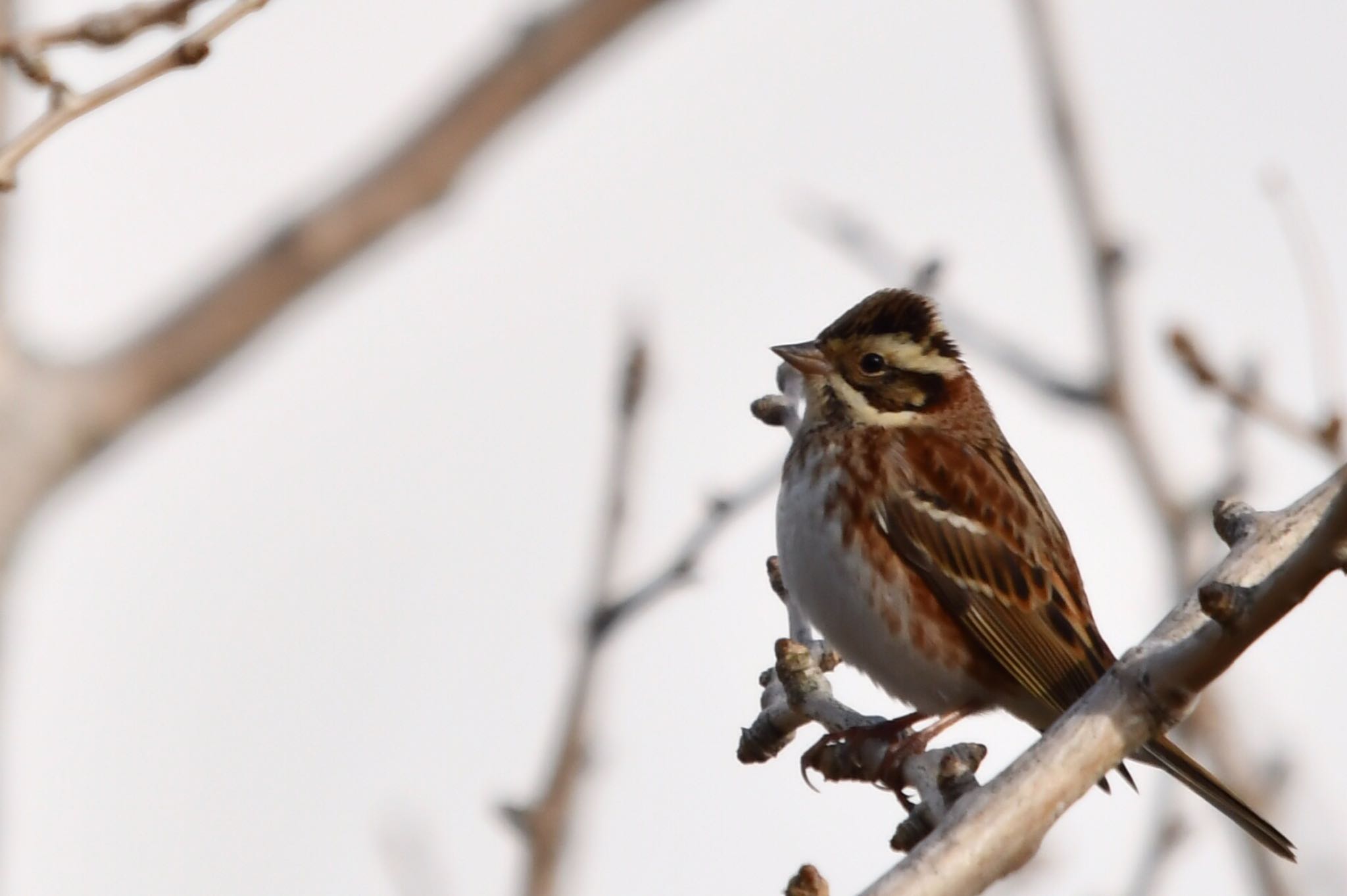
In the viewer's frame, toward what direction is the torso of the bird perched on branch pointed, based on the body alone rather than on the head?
to the viewer's left
